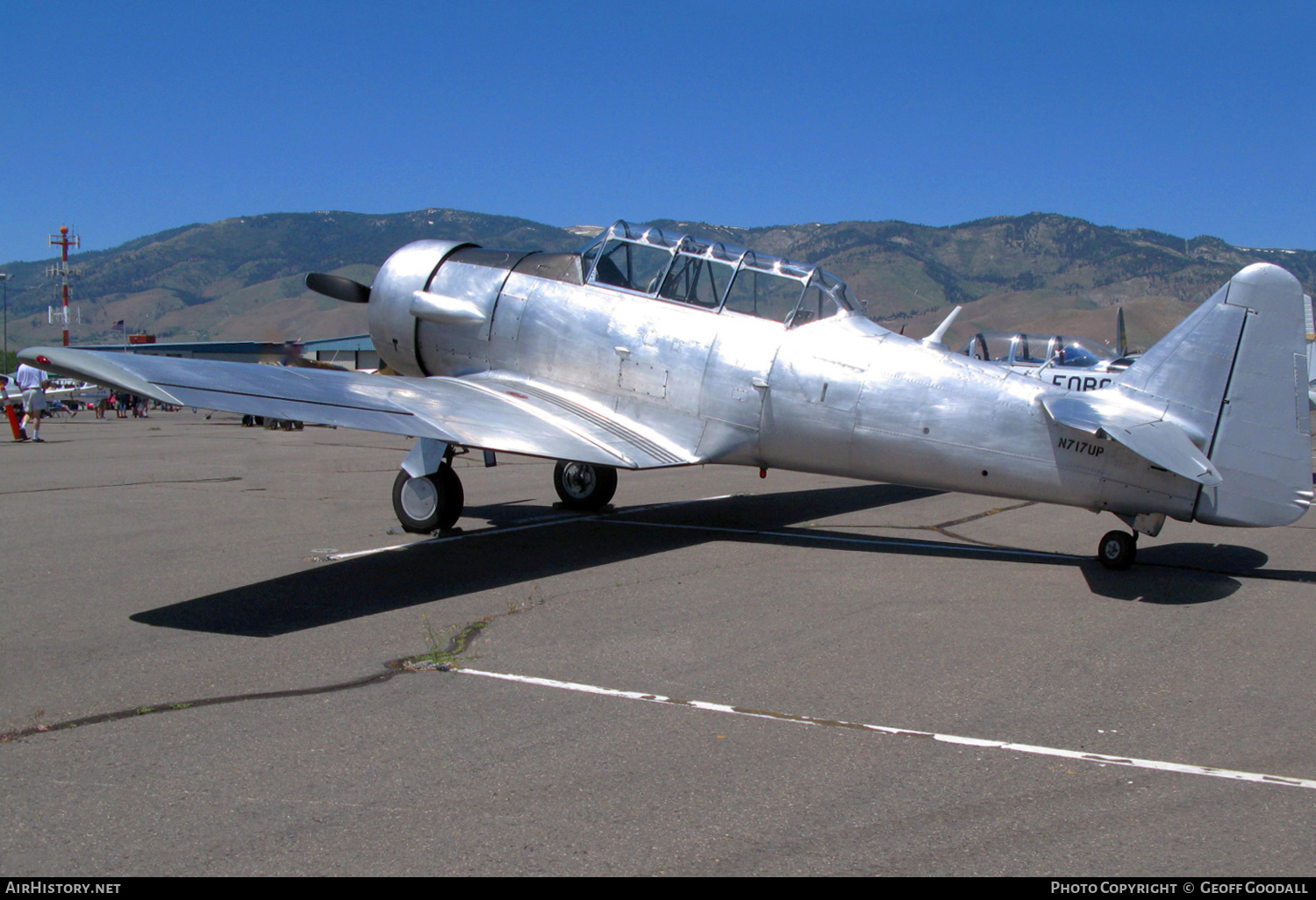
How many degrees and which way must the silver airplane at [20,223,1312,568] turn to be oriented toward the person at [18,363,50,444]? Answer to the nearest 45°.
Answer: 0° — it already faces them

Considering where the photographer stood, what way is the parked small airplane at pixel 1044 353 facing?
facing to the right of the viewer

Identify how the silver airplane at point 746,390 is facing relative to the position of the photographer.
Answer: facing away from the viewer and to the left of the viewer

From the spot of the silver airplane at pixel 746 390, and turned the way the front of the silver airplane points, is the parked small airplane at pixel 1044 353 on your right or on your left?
on your right
